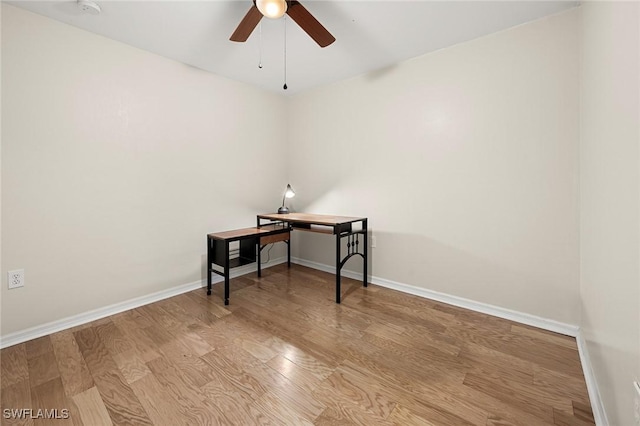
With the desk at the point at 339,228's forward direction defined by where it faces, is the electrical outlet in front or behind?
in front

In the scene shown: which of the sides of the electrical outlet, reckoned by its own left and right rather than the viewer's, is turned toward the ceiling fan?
front

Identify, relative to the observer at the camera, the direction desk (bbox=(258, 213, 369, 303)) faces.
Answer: facing the viewer and to the left of the viewer

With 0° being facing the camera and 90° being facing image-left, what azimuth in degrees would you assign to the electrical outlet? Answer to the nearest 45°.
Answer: approximately 315°

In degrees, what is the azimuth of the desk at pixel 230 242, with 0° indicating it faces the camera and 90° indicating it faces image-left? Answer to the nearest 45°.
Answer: approximately 315°

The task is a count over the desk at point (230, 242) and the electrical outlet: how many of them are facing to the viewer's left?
0

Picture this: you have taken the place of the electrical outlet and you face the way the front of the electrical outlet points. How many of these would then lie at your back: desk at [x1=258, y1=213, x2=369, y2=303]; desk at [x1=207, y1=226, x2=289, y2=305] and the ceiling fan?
0

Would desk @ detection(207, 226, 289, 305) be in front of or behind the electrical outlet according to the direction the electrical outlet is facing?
in front

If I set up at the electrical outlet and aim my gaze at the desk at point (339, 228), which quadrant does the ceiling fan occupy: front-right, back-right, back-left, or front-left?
front-right
